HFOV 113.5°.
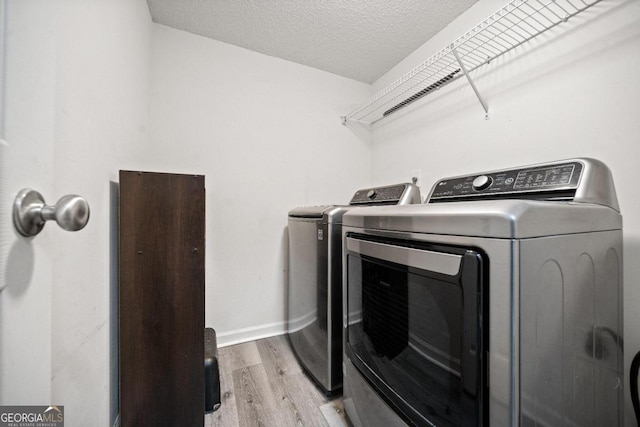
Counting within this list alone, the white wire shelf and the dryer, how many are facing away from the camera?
0

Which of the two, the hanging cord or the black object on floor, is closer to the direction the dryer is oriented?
the black object on floor

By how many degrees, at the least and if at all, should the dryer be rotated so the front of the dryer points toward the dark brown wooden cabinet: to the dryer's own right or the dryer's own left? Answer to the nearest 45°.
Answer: approximately 45° to the dryer's own right

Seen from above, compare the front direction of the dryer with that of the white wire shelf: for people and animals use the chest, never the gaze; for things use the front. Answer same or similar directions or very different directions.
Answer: same or similar directions

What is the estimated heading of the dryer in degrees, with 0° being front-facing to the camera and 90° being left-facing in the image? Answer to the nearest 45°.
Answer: approximately 45°

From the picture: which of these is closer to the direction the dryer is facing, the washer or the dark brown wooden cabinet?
the dark brown wooden cabinet

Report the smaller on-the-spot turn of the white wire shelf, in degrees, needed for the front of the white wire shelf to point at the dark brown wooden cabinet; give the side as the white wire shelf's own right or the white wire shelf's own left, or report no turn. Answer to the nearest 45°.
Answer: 0° — it already faces it

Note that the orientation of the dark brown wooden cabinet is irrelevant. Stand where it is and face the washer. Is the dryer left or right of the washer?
right

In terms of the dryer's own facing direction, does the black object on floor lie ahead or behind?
ahead

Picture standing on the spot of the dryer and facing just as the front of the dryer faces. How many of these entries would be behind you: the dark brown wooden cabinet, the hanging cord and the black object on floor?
1

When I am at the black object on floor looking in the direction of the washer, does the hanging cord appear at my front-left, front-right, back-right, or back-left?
front-right

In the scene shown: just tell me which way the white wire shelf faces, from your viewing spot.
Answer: facing the viewer and to the left of the viewer
